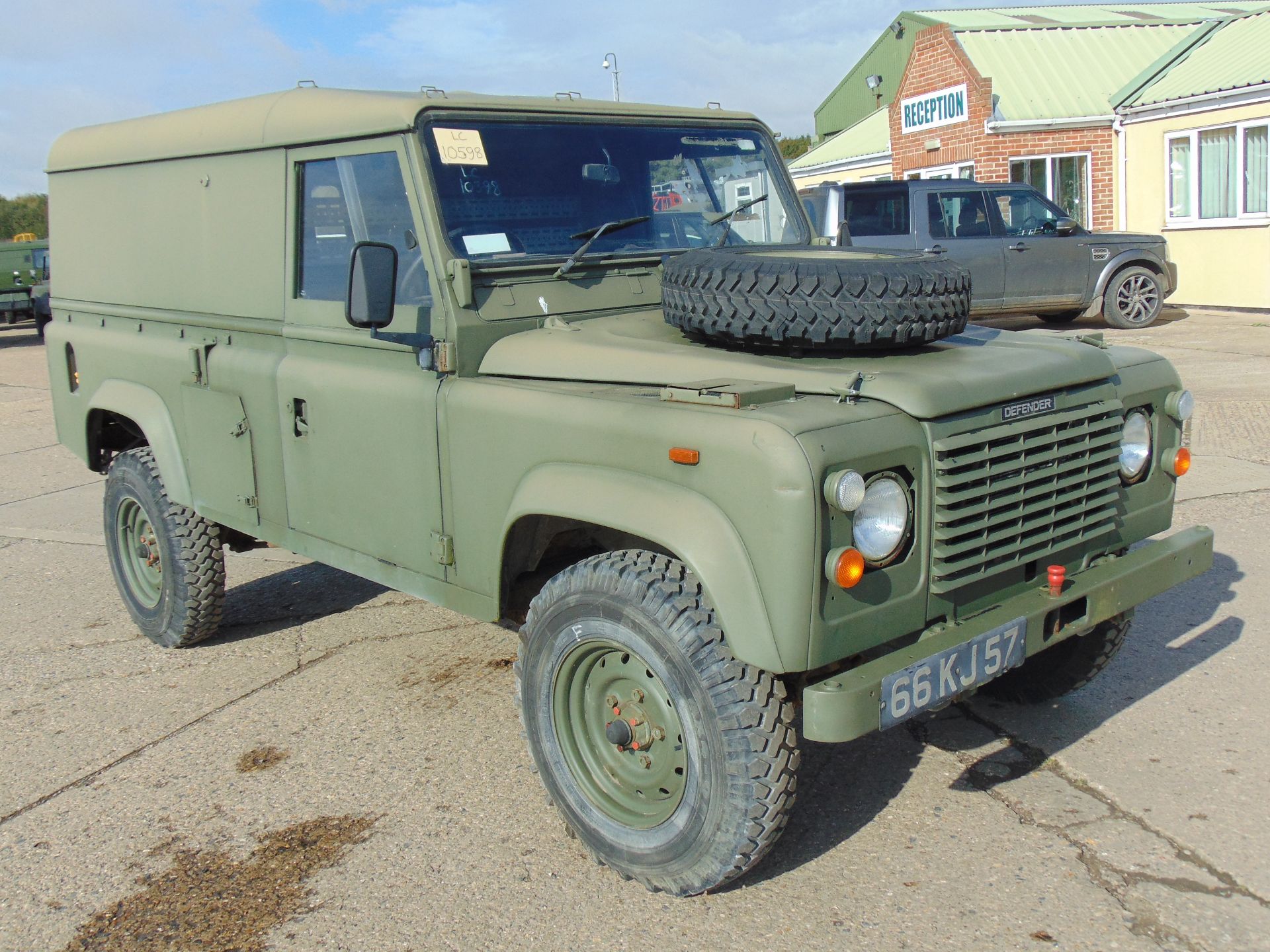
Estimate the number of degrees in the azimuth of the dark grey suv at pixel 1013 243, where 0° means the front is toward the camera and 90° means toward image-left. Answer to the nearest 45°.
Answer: approximately 270°

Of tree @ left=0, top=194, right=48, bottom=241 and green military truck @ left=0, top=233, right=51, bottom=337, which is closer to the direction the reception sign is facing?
the green military truck

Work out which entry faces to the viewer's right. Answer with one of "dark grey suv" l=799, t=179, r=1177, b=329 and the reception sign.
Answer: the dark grey suv

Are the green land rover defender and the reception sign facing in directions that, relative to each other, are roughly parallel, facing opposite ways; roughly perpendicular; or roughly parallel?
roughly perpendicular

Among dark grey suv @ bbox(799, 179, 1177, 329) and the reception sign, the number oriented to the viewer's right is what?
1

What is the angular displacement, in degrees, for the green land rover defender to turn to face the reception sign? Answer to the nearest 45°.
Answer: approximately 135° to its left

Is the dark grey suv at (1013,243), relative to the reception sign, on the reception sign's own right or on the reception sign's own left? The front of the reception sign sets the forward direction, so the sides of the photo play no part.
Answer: on the reception sign's own left

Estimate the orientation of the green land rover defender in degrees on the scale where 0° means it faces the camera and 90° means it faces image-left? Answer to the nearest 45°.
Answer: approximately 315°

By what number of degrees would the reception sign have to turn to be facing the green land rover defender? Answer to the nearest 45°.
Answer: approximately 45° to its left

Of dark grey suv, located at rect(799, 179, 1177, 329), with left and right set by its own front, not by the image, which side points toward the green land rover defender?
right
